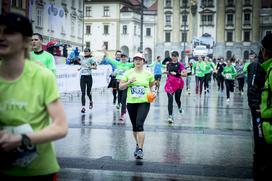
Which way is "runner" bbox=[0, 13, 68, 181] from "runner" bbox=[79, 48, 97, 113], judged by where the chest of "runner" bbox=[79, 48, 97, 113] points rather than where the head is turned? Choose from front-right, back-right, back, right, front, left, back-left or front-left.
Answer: front

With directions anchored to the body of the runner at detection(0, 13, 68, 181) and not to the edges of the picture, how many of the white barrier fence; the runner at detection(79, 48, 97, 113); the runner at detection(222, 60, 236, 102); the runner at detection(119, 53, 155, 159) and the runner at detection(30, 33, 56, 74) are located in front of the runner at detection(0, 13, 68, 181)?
0

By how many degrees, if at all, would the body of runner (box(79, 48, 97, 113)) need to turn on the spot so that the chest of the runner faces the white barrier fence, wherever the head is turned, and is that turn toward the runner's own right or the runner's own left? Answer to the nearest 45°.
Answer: approximately 180°

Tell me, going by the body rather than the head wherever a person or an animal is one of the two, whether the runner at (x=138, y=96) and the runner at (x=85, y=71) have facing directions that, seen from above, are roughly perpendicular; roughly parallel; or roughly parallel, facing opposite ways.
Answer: roughly parallel

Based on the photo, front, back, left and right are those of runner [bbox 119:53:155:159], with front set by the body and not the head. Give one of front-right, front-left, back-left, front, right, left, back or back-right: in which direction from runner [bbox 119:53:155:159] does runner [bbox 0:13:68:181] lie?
front

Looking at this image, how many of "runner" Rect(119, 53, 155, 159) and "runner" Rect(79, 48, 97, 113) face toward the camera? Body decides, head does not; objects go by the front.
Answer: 2

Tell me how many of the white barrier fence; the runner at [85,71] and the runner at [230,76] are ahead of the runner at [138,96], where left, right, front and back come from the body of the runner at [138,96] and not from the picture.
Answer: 0

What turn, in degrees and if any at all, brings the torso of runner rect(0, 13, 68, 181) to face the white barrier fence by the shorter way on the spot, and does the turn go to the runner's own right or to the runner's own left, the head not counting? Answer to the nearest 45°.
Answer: approximately 135° to the runner's own right

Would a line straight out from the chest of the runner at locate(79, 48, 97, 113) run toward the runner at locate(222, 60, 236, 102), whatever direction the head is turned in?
no

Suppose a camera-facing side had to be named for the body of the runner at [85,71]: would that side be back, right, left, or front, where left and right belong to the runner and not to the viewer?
front

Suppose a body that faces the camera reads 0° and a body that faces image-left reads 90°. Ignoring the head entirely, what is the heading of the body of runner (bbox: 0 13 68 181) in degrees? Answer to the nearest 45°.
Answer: approximately 45°

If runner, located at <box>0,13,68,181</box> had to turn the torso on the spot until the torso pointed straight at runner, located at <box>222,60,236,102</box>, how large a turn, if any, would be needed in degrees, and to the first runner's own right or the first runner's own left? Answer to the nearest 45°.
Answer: approximately 180°

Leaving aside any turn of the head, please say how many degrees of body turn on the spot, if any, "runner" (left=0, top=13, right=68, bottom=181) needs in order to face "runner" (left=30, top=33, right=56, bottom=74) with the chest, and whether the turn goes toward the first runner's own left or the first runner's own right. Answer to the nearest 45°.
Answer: approximately 135° to the first runner's own right

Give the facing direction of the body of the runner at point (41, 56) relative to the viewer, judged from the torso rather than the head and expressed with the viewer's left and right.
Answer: facing the viewer and to the left of the viewer

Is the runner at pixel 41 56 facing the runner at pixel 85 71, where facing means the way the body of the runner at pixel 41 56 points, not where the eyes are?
no
